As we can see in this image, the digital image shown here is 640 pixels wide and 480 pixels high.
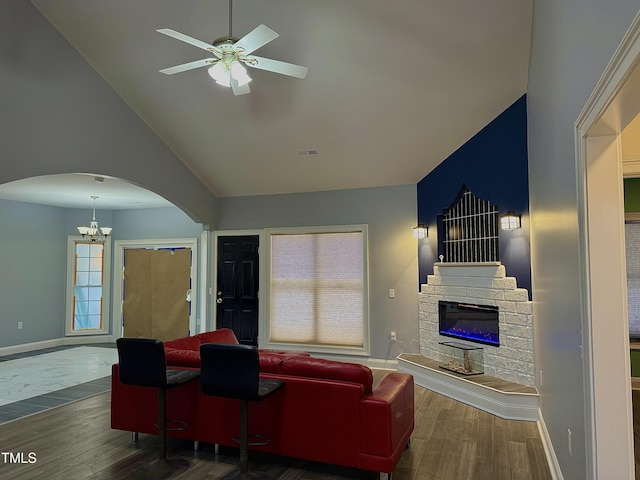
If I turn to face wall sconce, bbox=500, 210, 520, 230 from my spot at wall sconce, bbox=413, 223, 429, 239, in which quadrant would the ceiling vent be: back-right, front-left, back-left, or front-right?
back-right

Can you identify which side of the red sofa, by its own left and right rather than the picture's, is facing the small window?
left

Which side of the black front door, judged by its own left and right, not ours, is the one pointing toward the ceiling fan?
front

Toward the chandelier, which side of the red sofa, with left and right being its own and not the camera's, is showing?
left

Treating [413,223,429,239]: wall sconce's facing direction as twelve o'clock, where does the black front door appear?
The black front door is roughly at 2 o'clock from the wall sconce.

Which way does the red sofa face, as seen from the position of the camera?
facing away from the viewer and to the right of the viewer

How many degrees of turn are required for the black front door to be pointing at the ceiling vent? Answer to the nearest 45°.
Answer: approximately 45° to its left

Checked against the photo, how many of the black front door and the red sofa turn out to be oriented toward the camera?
1

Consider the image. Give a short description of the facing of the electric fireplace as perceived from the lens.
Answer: facing the viewer and to the left of the viewer

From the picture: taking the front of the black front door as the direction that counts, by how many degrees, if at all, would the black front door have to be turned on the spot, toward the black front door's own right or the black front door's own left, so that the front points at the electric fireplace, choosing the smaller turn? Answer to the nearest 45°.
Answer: approximately 45° to the black front door's own left

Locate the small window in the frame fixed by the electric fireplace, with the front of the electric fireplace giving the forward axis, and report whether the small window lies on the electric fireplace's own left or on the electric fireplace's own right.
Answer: on the electric fireplace's own right

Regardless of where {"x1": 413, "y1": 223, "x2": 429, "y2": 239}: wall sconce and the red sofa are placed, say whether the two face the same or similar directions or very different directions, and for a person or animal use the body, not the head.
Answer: very different directions

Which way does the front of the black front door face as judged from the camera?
facing the viewer

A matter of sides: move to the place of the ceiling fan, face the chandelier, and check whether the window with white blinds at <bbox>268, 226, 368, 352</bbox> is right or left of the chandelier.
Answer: right
